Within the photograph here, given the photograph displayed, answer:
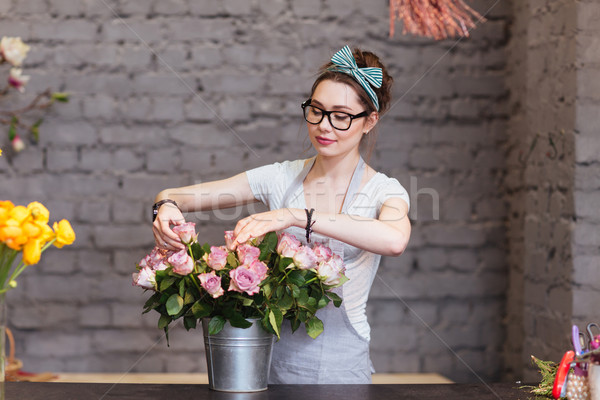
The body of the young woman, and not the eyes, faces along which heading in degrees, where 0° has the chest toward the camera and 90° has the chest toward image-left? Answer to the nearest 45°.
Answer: approximately 45°

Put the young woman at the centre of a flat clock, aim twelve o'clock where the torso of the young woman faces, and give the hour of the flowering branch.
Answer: The flowering branch is roughly at 3 o'clock from the young woman.

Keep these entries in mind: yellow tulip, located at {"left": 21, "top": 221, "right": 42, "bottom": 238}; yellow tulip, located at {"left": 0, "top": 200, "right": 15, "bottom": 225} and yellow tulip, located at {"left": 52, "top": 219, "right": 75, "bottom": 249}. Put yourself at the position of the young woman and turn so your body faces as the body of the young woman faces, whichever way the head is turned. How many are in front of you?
3

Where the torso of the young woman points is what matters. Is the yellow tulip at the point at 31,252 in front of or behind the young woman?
in front

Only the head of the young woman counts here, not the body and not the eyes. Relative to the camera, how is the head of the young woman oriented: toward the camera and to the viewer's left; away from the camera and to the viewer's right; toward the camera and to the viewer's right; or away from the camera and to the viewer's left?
toward the camera and to the viewer's left

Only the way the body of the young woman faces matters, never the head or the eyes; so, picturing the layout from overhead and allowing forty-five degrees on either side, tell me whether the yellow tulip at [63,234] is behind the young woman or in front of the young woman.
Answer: in front
